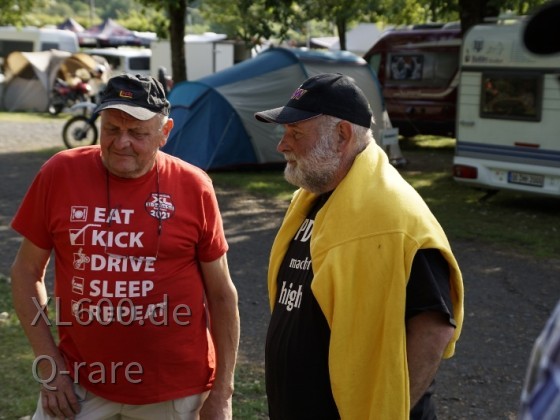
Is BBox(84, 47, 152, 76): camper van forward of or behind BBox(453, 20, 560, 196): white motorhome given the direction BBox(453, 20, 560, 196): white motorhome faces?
forward

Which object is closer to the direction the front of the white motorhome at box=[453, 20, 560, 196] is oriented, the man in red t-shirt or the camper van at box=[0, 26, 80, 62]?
the camper van

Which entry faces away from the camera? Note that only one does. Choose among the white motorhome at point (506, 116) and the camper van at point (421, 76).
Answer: the white motorhome

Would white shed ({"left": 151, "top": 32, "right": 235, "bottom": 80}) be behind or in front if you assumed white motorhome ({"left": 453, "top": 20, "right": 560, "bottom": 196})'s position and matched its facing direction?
in front

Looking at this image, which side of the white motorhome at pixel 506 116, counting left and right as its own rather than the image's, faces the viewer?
back

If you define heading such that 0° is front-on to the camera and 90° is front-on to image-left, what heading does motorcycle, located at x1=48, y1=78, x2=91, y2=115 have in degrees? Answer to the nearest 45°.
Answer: approximately 45°

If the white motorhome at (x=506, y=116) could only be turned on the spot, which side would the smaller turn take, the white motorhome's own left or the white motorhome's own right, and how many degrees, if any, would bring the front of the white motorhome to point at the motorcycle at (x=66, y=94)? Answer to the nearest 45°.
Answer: approximately 45° to the white motorhome's own left

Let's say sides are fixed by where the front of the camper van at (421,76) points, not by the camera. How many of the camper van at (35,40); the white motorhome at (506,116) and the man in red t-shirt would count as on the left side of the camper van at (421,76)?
2
